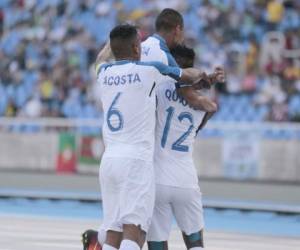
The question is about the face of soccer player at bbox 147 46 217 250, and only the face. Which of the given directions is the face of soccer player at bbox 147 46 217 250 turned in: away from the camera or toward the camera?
away from the camera

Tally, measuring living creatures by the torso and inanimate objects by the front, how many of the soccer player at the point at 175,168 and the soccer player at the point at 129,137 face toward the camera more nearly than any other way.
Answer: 0

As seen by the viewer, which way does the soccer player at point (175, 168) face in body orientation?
away from the camera

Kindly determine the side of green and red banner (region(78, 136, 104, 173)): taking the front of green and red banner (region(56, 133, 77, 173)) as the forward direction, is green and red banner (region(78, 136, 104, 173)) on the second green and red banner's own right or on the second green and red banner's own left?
on the second green and red banner's own left

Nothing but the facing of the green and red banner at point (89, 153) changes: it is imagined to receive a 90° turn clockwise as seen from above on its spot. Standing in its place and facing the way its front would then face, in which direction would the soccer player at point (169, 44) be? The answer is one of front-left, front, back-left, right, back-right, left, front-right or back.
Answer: left

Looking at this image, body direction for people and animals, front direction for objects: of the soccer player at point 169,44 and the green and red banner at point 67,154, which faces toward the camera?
the green and red banner

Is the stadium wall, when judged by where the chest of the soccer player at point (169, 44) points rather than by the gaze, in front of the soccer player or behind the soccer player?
in front

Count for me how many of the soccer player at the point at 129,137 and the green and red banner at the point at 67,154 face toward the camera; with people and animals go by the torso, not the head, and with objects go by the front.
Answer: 1

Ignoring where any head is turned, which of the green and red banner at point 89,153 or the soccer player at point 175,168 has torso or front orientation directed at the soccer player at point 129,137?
the green and red banner

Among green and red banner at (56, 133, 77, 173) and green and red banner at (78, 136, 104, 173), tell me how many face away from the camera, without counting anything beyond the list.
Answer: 0

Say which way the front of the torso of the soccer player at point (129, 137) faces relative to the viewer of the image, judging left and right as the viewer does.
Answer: facing away from the viewer and to the right of the viewer

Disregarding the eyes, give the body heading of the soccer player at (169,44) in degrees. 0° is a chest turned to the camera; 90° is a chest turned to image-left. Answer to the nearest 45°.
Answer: approximately 225°

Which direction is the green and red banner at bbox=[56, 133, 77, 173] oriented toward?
toward the camera

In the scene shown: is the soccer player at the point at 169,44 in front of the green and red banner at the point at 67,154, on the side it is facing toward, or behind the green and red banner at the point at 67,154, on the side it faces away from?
in front

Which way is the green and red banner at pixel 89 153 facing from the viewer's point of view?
toward the camera
